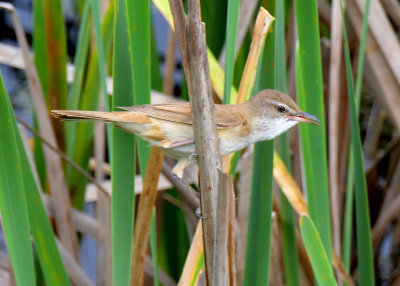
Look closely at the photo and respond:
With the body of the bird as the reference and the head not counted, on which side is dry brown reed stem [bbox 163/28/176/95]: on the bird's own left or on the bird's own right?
on the bird's own left

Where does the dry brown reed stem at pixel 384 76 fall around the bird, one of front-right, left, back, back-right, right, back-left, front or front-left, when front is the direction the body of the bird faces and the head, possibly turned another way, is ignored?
front-left

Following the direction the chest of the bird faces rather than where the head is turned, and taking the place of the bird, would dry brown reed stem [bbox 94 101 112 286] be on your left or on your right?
on your left

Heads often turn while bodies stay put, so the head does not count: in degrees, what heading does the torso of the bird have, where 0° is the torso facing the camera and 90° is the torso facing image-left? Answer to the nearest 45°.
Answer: approximately 270°

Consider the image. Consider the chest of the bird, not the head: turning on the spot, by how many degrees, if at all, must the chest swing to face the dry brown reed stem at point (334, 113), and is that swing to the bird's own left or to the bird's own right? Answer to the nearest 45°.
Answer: approximately 45° to the bird's own left
